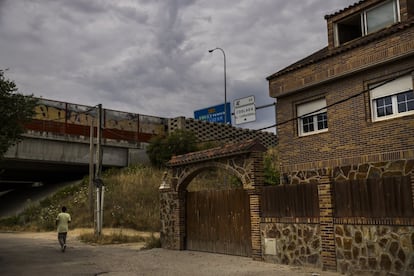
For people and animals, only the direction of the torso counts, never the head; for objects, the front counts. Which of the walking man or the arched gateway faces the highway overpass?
the walking man

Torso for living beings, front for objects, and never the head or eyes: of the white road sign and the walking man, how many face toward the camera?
1

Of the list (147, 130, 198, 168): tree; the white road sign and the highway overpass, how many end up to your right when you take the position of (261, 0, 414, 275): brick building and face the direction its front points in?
3

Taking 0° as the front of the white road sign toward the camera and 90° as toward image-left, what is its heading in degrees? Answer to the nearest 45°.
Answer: approximately 0°

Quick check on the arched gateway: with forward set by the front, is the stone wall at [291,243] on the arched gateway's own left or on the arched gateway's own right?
on the arched gateway's own left

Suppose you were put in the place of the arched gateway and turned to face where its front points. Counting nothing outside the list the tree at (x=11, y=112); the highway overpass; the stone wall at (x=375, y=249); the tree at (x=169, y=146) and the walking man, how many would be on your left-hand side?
1

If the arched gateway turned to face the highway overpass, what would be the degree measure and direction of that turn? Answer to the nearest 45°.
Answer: approximately 90° to its right

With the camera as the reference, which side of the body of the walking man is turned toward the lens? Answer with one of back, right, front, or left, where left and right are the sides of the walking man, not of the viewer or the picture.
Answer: back

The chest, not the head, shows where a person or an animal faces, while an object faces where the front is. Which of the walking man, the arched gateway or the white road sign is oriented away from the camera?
the walking man

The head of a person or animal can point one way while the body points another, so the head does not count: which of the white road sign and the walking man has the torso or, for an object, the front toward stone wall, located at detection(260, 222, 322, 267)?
the white road sign

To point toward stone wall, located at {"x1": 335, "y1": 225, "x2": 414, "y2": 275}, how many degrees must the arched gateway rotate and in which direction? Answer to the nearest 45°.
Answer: approximately 90° to its left

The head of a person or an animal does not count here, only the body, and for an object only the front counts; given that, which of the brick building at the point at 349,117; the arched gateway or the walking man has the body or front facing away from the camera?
the walking man

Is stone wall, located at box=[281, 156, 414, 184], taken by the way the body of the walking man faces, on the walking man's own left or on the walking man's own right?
on the walking man's own right

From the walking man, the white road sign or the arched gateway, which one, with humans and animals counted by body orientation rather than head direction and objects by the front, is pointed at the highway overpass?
the walking man

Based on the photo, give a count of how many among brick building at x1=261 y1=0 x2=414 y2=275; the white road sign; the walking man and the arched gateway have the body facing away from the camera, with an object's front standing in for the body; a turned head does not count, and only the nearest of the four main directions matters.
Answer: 1

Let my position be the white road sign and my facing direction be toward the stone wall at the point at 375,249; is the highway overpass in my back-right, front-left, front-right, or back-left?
back-right

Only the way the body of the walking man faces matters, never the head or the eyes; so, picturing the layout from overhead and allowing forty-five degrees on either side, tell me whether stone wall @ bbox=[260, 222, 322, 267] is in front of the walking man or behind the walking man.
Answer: behind

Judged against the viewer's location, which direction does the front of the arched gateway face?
facing the viewer and to the left of the viewer
